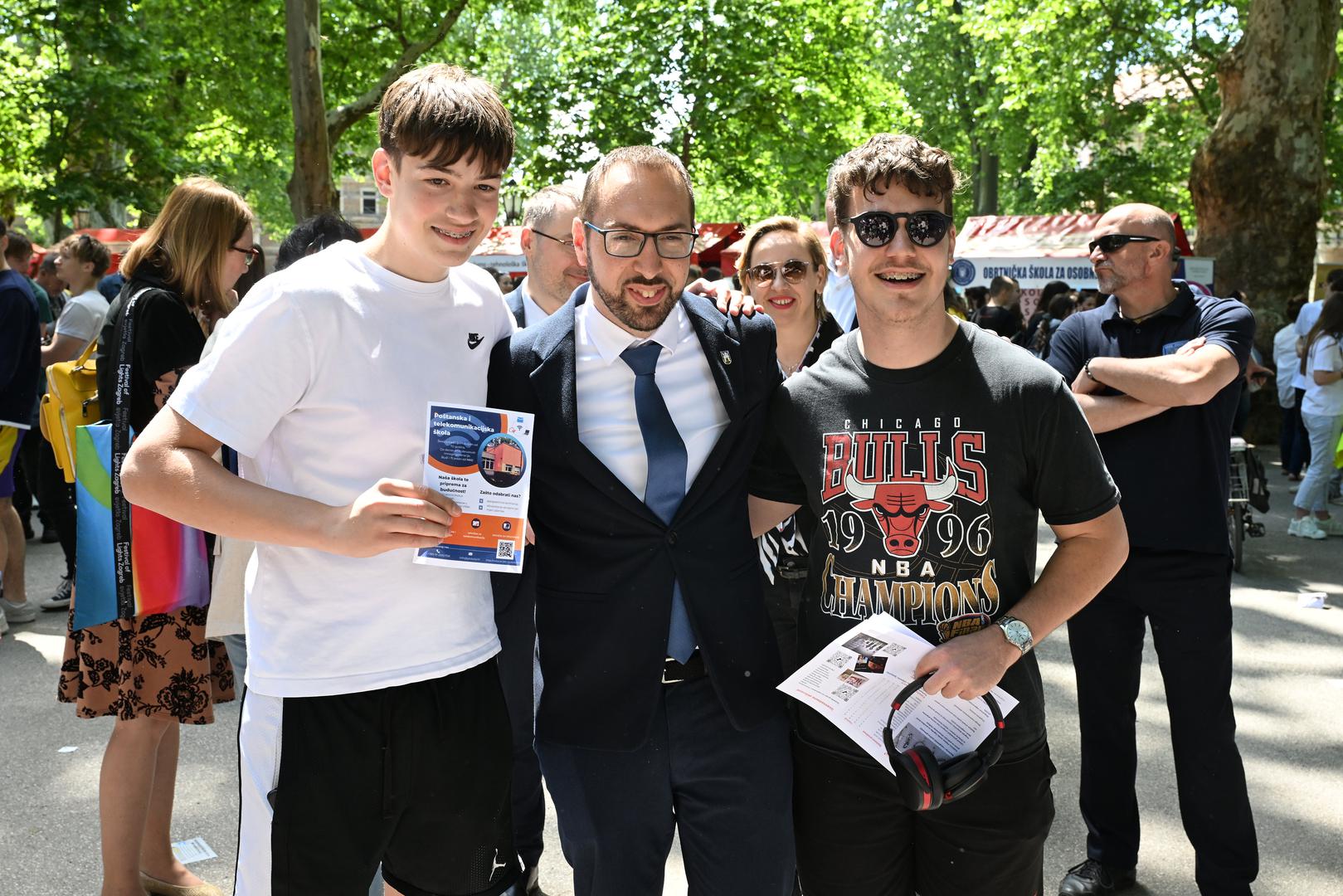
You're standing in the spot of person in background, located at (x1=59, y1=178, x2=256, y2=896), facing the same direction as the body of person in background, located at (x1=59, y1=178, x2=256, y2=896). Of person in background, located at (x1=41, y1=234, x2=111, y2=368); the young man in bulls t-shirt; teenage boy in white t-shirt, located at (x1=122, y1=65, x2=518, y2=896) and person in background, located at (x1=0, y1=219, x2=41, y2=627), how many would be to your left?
2

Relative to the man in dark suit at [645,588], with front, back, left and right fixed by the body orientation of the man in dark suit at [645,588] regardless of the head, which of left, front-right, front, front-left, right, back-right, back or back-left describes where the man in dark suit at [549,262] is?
back

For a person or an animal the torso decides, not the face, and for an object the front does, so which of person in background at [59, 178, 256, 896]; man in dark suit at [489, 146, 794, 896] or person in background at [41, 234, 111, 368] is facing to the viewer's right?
person in background at [59, 178, 256, 896]

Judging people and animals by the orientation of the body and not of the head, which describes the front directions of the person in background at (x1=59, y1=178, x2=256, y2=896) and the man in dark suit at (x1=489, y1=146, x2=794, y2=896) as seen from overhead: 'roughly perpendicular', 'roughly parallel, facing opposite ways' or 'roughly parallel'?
roughly perpendicular

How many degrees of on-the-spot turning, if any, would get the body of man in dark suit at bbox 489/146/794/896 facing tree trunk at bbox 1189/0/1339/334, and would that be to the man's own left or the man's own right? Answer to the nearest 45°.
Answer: approximately 135° to the man's own left

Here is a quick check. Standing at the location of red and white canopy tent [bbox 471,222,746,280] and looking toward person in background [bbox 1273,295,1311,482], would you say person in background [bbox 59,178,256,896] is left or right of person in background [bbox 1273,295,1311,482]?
right

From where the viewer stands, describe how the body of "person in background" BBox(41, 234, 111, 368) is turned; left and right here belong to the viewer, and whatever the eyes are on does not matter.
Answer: facing to the left of the viewer

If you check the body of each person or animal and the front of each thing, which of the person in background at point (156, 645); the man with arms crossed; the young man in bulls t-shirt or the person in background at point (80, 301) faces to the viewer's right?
the person in background at point (156, 645)

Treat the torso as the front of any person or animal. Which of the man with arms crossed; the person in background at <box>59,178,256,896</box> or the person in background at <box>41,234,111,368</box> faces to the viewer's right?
the person in background at <box>59,178,256,896</box>

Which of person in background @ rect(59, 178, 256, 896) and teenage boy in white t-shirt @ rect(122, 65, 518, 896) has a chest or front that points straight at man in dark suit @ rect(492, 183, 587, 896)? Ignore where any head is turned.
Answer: the person in background

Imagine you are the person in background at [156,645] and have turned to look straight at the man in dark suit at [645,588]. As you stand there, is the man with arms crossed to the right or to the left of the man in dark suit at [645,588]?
left
